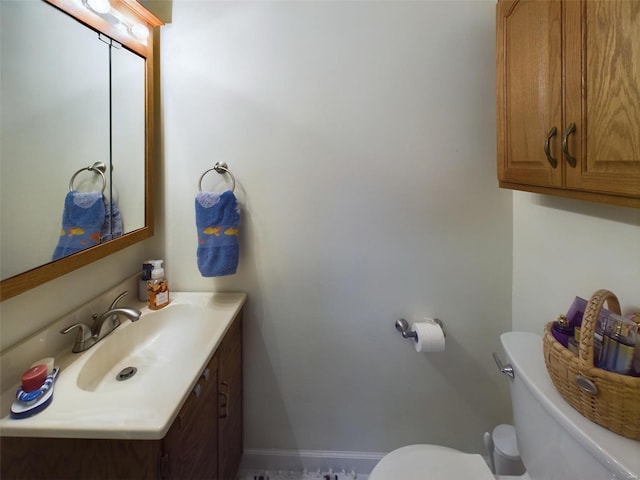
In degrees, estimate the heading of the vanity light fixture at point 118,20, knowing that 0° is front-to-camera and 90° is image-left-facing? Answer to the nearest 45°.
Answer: approximately 315°

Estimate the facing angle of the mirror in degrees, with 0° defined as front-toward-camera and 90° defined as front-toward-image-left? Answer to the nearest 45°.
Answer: approximately 315°

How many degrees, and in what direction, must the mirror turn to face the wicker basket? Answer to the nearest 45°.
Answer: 0° — it already faces it

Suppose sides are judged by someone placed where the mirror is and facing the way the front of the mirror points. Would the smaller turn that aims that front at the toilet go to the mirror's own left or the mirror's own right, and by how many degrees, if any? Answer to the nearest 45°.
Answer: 0° — it already faces it
